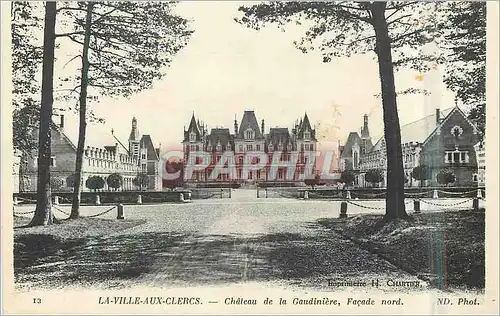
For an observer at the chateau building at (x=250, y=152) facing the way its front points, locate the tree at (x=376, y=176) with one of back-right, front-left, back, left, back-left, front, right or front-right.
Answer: left

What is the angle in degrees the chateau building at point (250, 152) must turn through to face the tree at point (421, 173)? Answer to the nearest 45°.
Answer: approximately 90° to its left

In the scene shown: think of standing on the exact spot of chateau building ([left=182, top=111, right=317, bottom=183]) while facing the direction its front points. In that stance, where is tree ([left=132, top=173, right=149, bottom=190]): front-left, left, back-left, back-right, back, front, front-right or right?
right

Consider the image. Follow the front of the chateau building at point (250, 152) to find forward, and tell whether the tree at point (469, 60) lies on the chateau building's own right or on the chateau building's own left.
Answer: on the chateau building's own left

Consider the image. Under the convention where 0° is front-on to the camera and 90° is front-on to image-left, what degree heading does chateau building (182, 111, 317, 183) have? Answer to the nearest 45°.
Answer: approximately 0°

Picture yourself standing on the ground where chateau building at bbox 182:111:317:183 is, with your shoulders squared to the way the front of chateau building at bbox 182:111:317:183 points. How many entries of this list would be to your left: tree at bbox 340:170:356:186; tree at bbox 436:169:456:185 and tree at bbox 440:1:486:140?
3
